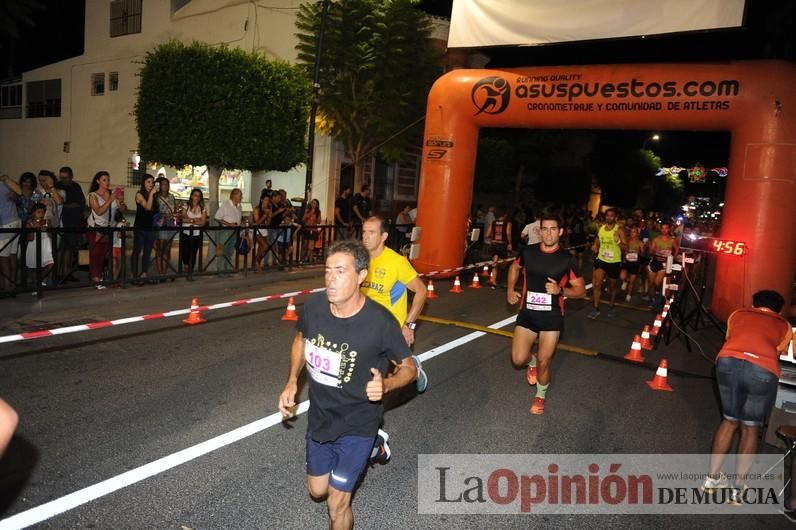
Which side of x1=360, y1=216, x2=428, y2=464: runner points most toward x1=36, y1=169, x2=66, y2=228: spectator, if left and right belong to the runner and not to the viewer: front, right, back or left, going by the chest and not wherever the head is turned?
right

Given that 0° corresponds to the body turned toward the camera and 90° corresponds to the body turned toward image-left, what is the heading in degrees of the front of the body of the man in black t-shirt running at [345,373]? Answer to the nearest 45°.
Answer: approximately 45°

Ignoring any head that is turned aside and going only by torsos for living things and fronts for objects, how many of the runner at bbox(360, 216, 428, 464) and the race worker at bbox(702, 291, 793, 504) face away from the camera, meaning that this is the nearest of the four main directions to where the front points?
1

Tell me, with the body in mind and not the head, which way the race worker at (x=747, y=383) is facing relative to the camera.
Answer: away from the camera

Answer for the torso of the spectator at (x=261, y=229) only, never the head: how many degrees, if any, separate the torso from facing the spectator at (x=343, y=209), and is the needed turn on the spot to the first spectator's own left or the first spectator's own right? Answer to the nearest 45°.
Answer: approximately 90° to the first spectator's own left

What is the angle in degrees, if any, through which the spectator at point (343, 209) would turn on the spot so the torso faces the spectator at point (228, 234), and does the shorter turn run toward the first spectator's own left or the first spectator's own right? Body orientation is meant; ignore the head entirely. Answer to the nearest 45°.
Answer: approximately 90° to the first spectator's own right

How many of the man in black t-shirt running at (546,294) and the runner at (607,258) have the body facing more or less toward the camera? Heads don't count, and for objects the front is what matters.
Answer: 2
